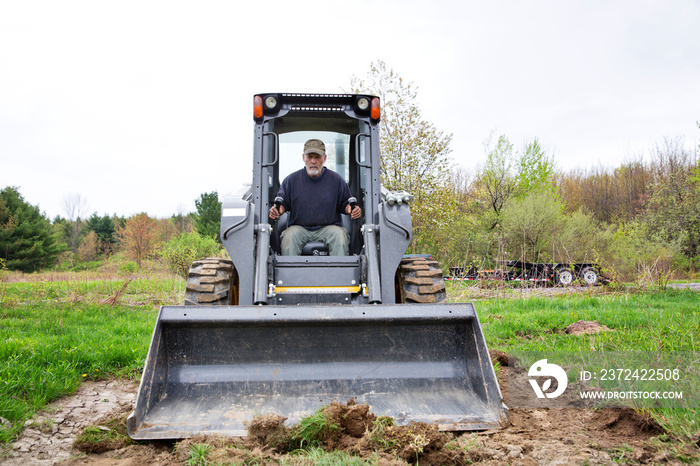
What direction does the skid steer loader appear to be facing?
toward the camera

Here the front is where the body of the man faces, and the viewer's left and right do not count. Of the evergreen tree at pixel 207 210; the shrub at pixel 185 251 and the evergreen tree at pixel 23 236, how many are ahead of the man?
0

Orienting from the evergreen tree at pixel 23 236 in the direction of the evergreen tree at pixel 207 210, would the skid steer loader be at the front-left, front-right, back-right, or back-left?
front-right

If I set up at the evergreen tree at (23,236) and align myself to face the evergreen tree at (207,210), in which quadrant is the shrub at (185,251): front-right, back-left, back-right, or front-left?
front-right

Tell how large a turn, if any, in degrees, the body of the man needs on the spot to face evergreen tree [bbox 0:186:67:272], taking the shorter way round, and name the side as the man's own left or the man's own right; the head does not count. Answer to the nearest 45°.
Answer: approximately 135° to the man's own right

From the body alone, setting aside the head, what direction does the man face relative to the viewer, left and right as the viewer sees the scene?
facing the viewer

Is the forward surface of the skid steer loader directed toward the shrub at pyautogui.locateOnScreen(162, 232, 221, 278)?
no

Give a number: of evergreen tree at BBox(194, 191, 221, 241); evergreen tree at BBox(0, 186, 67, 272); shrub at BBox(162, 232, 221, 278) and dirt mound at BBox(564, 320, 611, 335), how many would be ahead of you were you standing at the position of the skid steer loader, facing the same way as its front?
0

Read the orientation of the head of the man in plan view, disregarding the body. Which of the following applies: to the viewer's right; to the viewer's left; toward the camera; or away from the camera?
toward the camera

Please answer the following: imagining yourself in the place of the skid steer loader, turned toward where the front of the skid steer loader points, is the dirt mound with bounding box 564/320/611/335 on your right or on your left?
on your left

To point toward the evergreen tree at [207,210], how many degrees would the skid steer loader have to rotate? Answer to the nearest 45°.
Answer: approximately 180°
